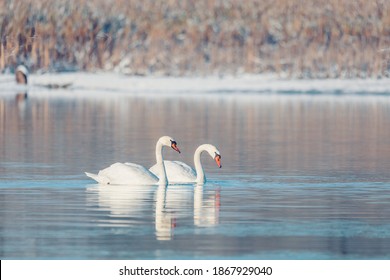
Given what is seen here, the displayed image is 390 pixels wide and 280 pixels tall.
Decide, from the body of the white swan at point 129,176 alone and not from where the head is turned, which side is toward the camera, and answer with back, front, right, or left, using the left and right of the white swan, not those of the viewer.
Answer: right

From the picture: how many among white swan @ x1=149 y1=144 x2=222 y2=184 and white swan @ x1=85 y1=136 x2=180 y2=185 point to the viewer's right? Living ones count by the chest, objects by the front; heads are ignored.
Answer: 2

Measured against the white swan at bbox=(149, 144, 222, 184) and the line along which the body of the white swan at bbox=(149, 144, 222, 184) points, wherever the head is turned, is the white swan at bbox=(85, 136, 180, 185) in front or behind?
behind

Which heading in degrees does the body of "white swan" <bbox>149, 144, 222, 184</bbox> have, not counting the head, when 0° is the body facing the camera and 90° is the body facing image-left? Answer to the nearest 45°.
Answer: approximately 270°
